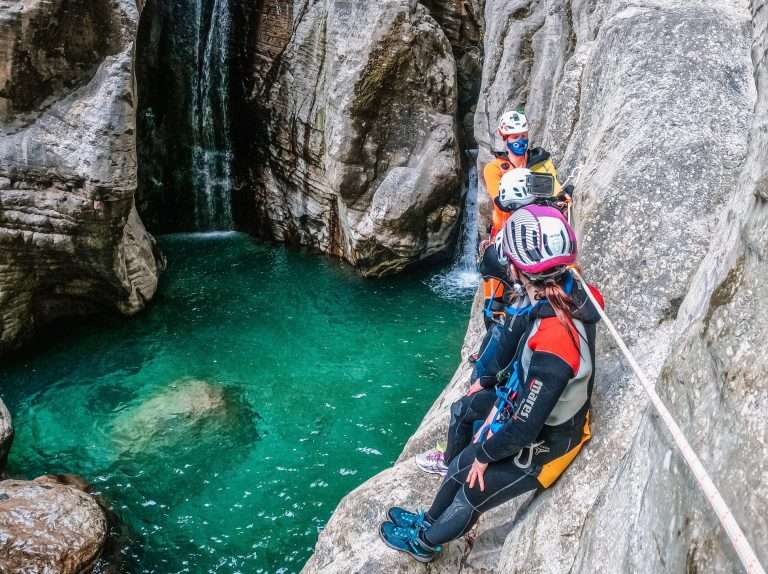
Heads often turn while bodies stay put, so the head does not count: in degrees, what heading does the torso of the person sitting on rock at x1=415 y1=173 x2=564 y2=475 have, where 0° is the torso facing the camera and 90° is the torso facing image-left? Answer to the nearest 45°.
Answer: approximately 90°

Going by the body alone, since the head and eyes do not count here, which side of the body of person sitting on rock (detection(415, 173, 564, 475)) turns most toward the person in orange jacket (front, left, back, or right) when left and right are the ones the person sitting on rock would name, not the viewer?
right

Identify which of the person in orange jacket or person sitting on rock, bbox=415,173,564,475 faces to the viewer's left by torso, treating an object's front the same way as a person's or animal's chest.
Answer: the person sitting on rock

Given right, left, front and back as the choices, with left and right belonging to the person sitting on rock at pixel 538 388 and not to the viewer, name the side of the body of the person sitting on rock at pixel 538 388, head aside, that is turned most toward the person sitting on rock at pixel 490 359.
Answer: right

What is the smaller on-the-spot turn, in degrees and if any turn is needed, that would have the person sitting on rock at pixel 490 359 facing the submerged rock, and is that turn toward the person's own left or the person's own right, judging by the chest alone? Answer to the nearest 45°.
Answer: approximately 45° to the person's own right

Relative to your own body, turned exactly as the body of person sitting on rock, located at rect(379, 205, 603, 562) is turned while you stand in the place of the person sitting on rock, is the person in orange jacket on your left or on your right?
on your right

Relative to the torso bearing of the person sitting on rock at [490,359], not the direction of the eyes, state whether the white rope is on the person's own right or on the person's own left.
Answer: on the person's own left

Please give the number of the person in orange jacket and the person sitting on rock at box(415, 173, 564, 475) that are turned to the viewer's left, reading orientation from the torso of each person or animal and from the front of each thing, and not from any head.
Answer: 1

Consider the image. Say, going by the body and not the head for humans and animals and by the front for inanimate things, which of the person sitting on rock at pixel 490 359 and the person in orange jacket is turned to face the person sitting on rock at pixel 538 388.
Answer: the person in orange jacket

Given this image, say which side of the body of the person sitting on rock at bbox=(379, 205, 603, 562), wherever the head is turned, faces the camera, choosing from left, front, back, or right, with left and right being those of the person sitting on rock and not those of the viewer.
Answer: left
